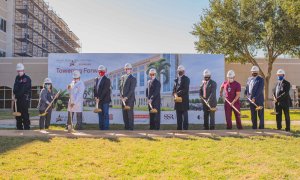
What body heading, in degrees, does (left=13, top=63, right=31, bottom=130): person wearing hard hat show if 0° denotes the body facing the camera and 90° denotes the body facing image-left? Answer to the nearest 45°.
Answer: approximately 0°

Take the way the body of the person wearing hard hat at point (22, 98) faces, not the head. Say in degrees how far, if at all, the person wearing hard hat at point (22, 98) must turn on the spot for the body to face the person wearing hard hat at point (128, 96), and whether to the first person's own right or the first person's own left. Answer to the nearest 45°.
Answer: approximately 90° to the first person's own left

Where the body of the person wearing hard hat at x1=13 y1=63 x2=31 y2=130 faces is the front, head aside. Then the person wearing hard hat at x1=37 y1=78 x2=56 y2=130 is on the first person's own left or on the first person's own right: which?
on the first person's own left

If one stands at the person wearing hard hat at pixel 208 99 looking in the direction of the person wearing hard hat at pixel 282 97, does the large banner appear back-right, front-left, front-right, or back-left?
back-left

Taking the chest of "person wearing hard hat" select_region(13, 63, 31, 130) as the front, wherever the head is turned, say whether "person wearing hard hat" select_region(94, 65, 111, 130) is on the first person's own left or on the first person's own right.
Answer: on the first person's own left

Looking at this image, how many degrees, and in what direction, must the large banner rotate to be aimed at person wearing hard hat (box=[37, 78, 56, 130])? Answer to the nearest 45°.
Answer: approximately 45° to its right

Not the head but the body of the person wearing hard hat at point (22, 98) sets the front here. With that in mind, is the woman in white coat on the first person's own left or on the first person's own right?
on the first person's own left

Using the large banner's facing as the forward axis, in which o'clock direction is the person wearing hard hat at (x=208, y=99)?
The person wearing hard hat is roughly at 11 o'clock from the large banner.

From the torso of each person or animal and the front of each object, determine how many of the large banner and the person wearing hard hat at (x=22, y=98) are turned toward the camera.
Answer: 2
